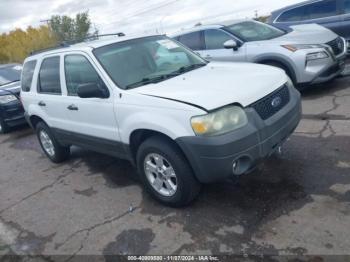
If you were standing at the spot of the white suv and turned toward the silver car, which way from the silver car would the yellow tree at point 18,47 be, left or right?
left

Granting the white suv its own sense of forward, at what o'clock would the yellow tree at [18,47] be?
The yellow tree is roughly at 7 o'clock from the white suv.

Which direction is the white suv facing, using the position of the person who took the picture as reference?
facing the viewer and to the right of the viewer

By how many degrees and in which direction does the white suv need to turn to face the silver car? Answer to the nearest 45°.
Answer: approximately 90° to its left

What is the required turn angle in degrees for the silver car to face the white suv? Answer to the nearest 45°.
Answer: approximately 45° to its right

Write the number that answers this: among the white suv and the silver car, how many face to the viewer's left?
0

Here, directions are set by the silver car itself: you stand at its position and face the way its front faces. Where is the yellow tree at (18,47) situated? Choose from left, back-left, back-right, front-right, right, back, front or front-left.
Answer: back

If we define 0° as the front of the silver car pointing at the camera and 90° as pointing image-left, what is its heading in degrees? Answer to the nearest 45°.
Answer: approximately 315°
